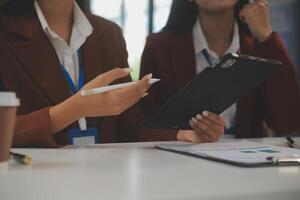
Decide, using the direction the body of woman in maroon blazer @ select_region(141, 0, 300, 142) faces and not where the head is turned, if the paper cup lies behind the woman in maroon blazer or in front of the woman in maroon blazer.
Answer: in front

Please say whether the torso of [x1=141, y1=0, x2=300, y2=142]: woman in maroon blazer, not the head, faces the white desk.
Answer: yes

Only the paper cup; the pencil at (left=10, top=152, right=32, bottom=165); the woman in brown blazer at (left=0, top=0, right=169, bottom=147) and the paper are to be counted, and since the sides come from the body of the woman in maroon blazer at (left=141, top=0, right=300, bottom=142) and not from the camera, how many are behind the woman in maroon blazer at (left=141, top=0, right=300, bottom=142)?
0

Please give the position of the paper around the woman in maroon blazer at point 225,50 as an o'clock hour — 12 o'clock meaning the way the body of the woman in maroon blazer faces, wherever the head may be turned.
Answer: The paper is roughly at 12 o'clock from the woman in maroon blazer.

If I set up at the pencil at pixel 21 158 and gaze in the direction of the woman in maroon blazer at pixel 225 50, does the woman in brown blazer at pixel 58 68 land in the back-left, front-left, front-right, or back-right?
front-left

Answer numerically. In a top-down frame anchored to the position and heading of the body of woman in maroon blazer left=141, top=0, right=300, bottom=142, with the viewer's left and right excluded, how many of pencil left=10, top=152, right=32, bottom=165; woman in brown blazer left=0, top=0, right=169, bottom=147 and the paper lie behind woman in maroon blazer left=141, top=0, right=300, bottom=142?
0

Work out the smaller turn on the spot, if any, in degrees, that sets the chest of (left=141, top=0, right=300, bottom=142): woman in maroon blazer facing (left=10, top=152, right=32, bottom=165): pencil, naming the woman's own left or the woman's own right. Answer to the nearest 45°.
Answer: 0° — they already face it

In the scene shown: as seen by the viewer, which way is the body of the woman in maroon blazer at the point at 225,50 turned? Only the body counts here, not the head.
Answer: toward the camera

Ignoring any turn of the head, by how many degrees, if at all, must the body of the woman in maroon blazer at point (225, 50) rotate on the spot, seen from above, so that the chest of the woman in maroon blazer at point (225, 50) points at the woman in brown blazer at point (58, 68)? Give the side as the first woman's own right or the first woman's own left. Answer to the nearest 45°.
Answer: approximately 45° to the first woman's own right
